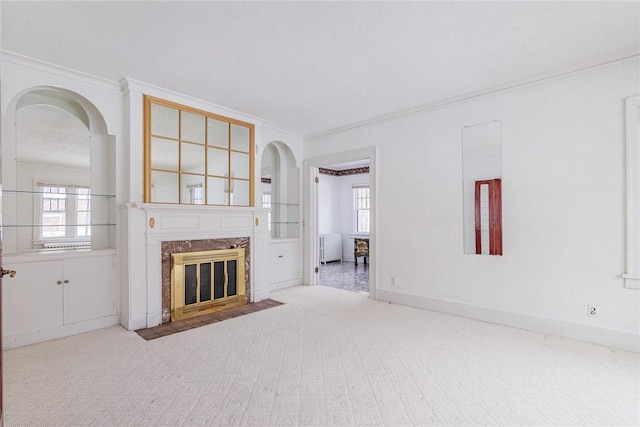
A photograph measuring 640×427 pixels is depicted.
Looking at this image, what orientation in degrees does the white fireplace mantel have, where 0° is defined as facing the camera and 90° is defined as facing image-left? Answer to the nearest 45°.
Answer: approximately 315°

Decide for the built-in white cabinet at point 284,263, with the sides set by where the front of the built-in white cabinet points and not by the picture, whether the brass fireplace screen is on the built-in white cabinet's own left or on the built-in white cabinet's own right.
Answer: on the built-in white cabinet's own right

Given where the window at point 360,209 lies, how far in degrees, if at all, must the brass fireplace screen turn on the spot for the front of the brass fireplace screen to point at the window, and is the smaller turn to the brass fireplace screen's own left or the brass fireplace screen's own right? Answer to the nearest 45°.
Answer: approximately 90° to the brass fireplace screen's own left

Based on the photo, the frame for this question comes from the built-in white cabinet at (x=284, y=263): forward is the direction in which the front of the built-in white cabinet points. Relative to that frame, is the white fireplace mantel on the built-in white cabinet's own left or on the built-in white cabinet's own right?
on the built-in white cabinet's own right

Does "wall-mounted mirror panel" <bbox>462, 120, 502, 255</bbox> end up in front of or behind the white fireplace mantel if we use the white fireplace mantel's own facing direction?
in front

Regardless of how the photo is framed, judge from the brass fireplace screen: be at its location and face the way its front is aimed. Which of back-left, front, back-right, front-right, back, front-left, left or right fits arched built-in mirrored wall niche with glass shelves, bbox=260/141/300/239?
left

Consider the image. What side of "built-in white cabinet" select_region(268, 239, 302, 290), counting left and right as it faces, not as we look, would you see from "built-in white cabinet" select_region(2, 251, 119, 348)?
right

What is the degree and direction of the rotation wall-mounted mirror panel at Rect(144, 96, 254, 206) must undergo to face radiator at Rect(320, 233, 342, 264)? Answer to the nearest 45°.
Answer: approximately 90° to its left

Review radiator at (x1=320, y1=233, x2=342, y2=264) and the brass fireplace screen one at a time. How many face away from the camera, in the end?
0

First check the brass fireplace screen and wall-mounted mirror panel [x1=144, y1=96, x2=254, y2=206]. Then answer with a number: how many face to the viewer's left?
0

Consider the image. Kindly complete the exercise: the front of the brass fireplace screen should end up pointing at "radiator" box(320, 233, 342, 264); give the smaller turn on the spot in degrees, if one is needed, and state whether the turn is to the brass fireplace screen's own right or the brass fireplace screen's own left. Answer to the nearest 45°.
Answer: approximately 90° to the brass fireplace screen's own left

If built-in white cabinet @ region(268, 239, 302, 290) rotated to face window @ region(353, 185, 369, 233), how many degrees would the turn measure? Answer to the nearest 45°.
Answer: approximately 90° to its left
